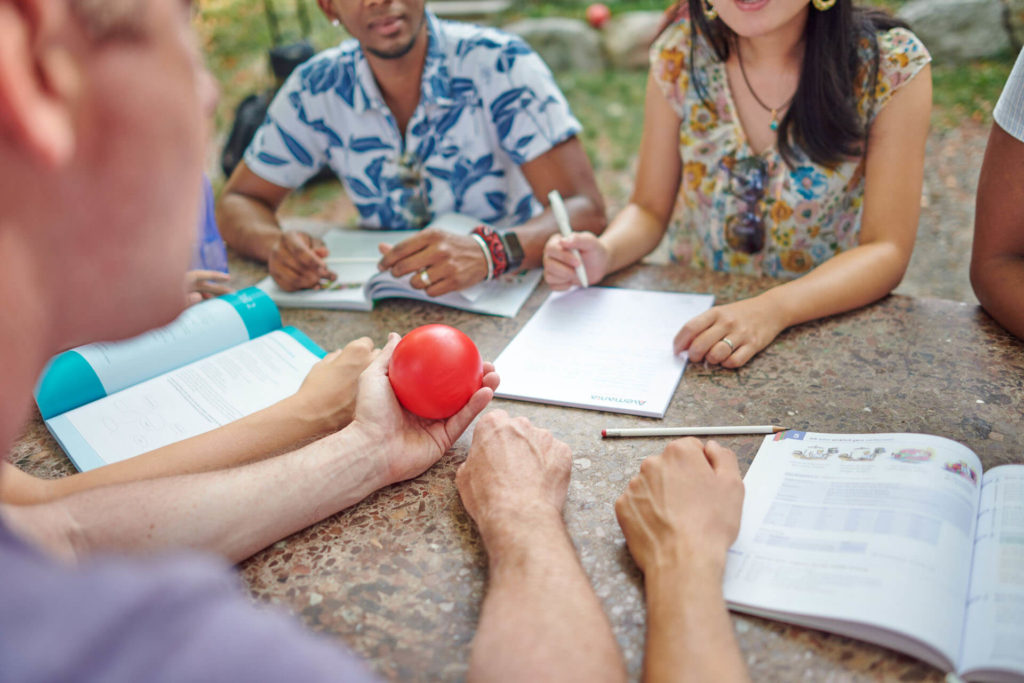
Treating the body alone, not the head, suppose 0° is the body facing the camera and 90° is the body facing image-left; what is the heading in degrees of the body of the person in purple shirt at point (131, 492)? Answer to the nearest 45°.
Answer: approximately 225°

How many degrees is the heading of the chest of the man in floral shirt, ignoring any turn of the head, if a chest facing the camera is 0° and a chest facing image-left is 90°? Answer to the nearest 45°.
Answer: approximately 0°

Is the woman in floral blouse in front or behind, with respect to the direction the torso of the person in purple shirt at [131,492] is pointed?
in front

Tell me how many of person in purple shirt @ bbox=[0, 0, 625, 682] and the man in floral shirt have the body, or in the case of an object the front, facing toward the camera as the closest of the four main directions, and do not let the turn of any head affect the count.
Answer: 1

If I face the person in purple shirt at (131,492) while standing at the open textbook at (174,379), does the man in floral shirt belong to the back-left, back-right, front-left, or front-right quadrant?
back-left

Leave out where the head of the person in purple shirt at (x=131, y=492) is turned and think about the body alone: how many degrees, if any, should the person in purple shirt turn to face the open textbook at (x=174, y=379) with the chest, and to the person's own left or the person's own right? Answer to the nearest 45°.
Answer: approximately 45° to the person's own left

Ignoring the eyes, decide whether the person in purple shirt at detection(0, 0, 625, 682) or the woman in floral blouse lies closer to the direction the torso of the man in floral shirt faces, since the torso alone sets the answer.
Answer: the person in purple shirt

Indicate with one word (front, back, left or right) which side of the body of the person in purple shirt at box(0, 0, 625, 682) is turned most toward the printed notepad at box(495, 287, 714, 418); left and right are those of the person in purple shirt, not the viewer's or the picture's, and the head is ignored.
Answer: front

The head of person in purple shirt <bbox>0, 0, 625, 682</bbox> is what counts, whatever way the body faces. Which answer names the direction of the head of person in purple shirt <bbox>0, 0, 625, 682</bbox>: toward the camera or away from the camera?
away from the camera

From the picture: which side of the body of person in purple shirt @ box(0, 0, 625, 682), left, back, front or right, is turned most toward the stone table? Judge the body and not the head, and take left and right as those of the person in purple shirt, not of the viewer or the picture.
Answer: front

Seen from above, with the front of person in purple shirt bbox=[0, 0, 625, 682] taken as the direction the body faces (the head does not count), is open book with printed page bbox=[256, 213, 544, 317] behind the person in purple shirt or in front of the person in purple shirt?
in front

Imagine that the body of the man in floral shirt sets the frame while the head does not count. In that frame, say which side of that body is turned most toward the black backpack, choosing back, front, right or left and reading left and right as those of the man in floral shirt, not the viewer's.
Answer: back

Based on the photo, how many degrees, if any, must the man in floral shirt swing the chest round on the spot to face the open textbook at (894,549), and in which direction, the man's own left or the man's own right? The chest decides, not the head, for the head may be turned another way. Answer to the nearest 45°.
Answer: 0° — they already face it
